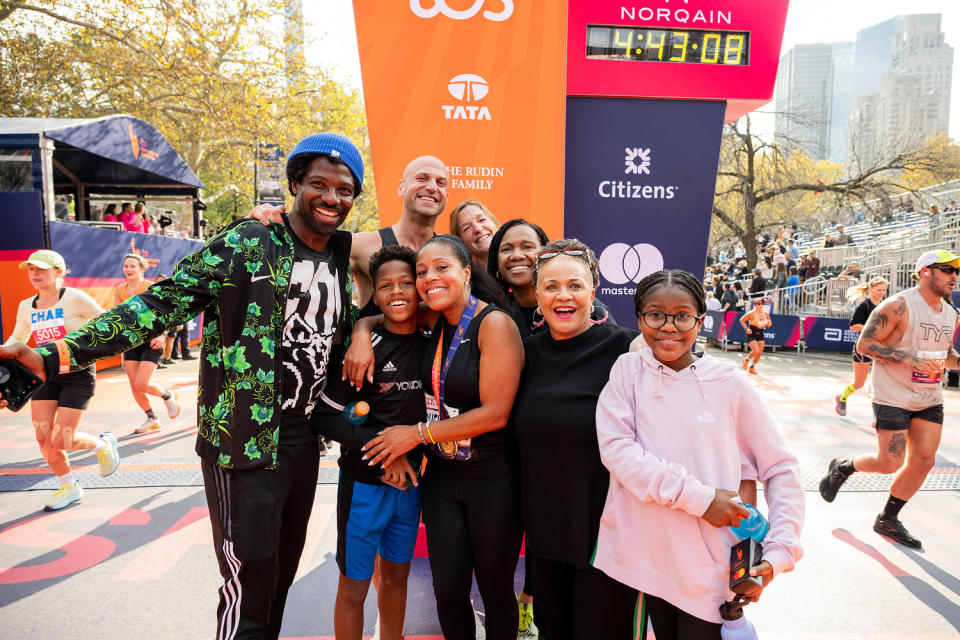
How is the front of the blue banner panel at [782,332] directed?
toward the camera

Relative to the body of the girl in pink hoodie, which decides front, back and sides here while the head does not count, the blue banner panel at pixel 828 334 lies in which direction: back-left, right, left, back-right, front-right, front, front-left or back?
back

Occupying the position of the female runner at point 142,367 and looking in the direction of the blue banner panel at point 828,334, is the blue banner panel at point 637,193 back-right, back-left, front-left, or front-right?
front-right

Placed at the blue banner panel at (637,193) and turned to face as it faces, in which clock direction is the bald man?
The bald man is roughly at 1 o'clock from the blue banner panel.

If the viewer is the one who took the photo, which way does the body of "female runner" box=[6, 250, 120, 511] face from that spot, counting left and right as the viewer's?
facing the viewer and to the left of the viewer

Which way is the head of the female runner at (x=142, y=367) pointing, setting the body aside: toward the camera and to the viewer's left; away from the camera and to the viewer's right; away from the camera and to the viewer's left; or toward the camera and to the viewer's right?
toward the camera and to the viewer's left

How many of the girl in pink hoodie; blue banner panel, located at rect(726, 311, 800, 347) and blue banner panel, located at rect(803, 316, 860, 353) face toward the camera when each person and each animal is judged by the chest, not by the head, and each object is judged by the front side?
3

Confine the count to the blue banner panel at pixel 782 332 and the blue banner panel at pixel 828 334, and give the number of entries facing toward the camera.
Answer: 2

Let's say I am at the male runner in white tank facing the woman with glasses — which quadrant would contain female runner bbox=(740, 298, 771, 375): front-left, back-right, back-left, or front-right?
back-right

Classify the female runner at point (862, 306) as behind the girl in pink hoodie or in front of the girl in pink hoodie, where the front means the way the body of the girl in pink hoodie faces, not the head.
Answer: behind

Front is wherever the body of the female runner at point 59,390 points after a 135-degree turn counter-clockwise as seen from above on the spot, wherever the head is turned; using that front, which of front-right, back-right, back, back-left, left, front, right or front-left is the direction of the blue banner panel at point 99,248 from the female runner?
left

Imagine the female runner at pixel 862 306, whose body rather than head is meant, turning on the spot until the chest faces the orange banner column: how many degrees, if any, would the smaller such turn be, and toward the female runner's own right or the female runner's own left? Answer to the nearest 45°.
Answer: approximately 90° to the female runner's own right

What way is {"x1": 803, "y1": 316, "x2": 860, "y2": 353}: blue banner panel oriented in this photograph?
toward the camera

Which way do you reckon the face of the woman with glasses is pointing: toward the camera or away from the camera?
toward the camera

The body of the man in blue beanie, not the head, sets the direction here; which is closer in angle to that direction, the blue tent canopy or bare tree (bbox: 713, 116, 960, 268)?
the bare tree

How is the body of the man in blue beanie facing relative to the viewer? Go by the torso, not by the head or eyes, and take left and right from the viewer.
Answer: facing the viewer and to the right of the viewer
